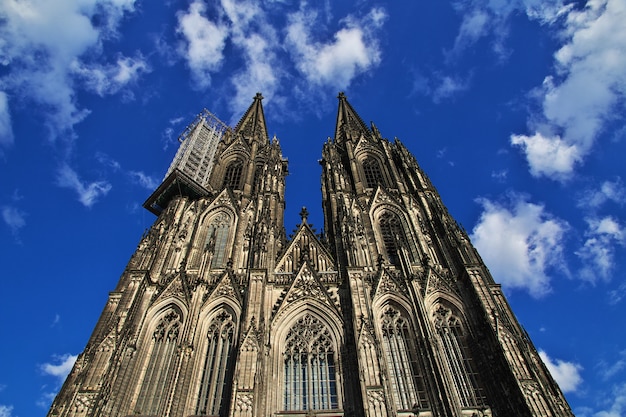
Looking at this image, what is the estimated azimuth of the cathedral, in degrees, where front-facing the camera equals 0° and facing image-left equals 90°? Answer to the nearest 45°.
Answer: approximately 0°
